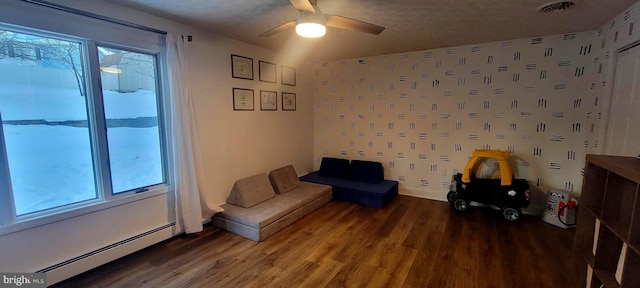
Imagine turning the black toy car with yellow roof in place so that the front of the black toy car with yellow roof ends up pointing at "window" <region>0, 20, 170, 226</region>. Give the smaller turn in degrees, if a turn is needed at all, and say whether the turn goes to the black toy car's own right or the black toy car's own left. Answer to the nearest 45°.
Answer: approximately 45° to the black toy car's own left

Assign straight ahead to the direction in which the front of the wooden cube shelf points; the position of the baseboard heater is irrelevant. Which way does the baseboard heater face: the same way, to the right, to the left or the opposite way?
the opposite way

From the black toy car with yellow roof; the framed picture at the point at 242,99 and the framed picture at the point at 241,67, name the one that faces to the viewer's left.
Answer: the black toy car with yellow roof

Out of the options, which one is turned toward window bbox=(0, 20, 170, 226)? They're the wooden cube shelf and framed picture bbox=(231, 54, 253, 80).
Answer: the wooden cube shelf

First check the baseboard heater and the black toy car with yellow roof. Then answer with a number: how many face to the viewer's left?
1

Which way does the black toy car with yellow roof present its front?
to the viewer's left
